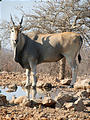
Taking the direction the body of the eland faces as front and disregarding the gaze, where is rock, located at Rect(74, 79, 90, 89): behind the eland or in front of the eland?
behind

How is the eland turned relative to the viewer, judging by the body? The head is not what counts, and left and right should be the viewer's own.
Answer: facing to the left of the viewer
